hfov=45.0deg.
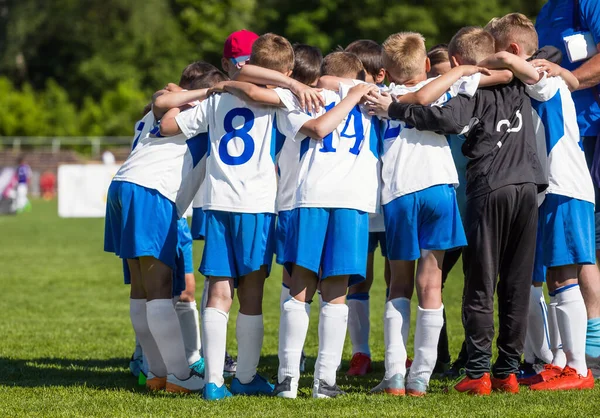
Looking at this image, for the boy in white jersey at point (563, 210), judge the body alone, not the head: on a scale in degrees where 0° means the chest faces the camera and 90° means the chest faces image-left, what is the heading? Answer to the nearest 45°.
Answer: approximately 90°

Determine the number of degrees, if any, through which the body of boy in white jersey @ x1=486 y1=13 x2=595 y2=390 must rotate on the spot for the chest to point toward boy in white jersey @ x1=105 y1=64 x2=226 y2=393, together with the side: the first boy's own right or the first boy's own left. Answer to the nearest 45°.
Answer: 0° — they already face them

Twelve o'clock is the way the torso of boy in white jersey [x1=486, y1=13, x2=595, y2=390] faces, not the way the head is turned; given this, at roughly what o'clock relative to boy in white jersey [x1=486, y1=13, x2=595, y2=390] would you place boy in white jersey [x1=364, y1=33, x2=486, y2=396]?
boy in white jersey [x1=364, y1=33, x2=486, y2=396] is roughly at 11 o'clock from boy in white jersey [x1=486, y1=13, x2=595, y2=390].

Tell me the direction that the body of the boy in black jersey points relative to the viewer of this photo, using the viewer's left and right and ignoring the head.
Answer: facing away from the viewer and to the left of the viewer

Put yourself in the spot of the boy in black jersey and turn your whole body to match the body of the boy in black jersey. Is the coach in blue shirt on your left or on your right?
on your right

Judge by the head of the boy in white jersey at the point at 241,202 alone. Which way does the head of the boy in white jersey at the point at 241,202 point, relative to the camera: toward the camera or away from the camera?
away from the camera

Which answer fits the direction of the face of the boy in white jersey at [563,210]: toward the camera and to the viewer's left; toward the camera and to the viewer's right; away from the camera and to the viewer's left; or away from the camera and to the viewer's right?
away from the camera and to the viewer's left

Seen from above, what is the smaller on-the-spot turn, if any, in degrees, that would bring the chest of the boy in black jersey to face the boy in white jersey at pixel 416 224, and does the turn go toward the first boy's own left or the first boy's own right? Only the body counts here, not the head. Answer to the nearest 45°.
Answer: approximately 45° to the first boy's own left

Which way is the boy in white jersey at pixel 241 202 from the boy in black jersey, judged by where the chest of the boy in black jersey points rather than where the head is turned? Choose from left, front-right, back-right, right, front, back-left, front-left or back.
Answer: front-left
